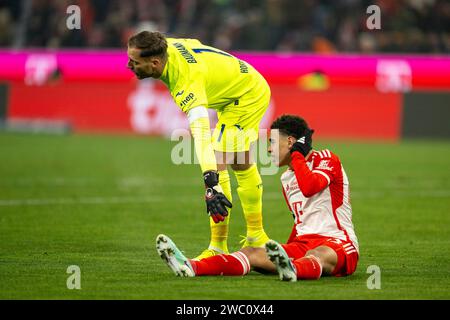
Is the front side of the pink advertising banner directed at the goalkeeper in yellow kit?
yes

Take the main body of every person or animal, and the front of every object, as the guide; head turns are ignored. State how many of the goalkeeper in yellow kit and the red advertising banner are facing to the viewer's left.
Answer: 1

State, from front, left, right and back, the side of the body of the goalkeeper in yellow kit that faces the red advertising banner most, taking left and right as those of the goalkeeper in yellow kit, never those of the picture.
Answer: right

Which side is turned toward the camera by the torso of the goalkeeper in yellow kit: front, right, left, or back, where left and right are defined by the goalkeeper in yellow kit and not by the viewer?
left

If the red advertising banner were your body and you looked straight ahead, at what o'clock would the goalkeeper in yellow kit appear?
The goalkeeper in yellow kit is roughly at 12 o'clock from the red advertising banner.

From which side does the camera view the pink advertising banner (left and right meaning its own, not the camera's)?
front

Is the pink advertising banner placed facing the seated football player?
yes

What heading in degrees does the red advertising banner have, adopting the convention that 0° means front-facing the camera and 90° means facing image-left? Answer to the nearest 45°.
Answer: approximately 0°

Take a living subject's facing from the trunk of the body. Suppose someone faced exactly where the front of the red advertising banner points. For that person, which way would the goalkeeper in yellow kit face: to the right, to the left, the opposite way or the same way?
to the right

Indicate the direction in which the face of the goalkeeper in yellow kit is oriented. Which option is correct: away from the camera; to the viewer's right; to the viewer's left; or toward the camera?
to the viewer's left

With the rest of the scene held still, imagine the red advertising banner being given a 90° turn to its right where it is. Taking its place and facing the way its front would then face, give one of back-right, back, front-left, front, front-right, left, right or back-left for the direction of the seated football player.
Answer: left
